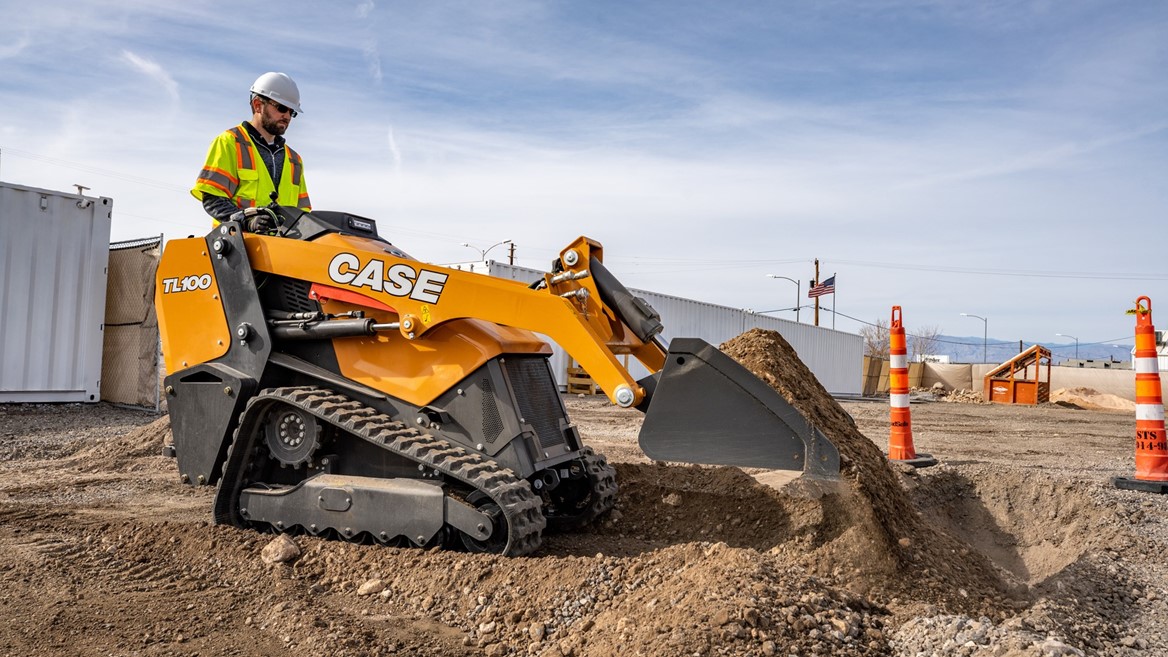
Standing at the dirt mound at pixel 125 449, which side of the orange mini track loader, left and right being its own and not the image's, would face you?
back

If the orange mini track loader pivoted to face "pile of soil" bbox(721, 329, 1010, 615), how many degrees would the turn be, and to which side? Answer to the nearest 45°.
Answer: approximately 45° to its left

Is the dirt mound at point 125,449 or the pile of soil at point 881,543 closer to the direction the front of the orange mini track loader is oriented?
the pile of soil

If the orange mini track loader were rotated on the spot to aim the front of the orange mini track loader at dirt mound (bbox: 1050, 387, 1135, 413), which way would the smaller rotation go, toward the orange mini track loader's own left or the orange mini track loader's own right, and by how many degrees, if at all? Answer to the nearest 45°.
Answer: approximately 90° to the orange mini track loader's own left

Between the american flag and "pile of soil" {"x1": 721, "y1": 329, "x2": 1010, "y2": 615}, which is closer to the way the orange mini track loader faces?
the pile of soil

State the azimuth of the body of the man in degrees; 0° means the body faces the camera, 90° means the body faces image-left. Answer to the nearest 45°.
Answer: approximately 315°

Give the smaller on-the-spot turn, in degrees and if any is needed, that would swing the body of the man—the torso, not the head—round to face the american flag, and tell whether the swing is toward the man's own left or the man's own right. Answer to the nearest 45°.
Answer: approximately 90° to the man's own left
